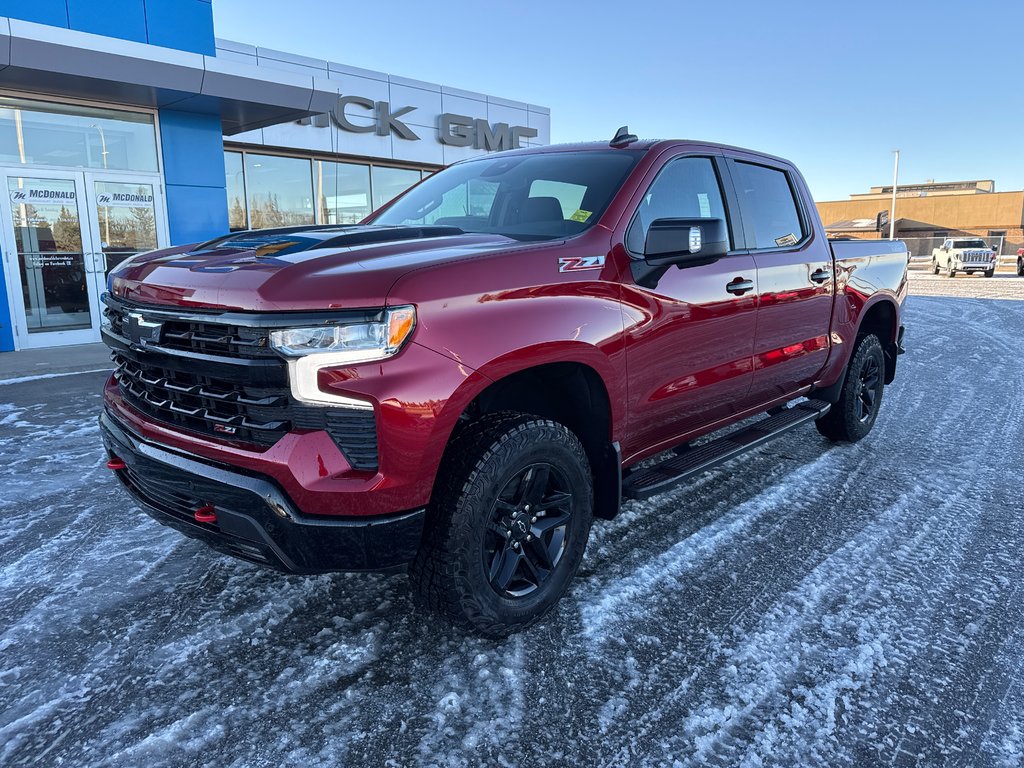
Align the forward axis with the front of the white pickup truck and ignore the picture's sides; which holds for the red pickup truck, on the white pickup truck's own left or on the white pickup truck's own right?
on the white pickup truck's own right

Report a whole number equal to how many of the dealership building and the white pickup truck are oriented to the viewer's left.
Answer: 0

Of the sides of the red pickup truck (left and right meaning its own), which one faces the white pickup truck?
back

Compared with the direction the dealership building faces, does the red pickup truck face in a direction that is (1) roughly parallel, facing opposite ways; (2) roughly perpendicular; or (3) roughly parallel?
roughly perpendicular

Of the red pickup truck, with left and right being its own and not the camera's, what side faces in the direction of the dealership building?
right

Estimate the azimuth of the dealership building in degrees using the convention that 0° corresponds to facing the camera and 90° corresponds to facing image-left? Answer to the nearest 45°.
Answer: approximately 315°

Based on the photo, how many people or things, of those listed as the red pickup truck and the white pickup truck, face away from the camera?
0

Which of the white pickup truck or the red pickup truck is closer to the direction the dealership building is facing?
the red pickup truck

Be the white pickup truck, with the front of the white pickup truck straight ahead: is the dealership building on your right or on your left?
on your right

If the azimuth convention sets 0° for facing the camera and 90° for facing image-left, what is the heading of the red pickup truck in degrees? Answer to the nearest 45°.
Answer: approximately 45°

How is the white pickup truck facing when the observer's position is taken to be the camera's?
facing the viewer and to the right of the viewer
